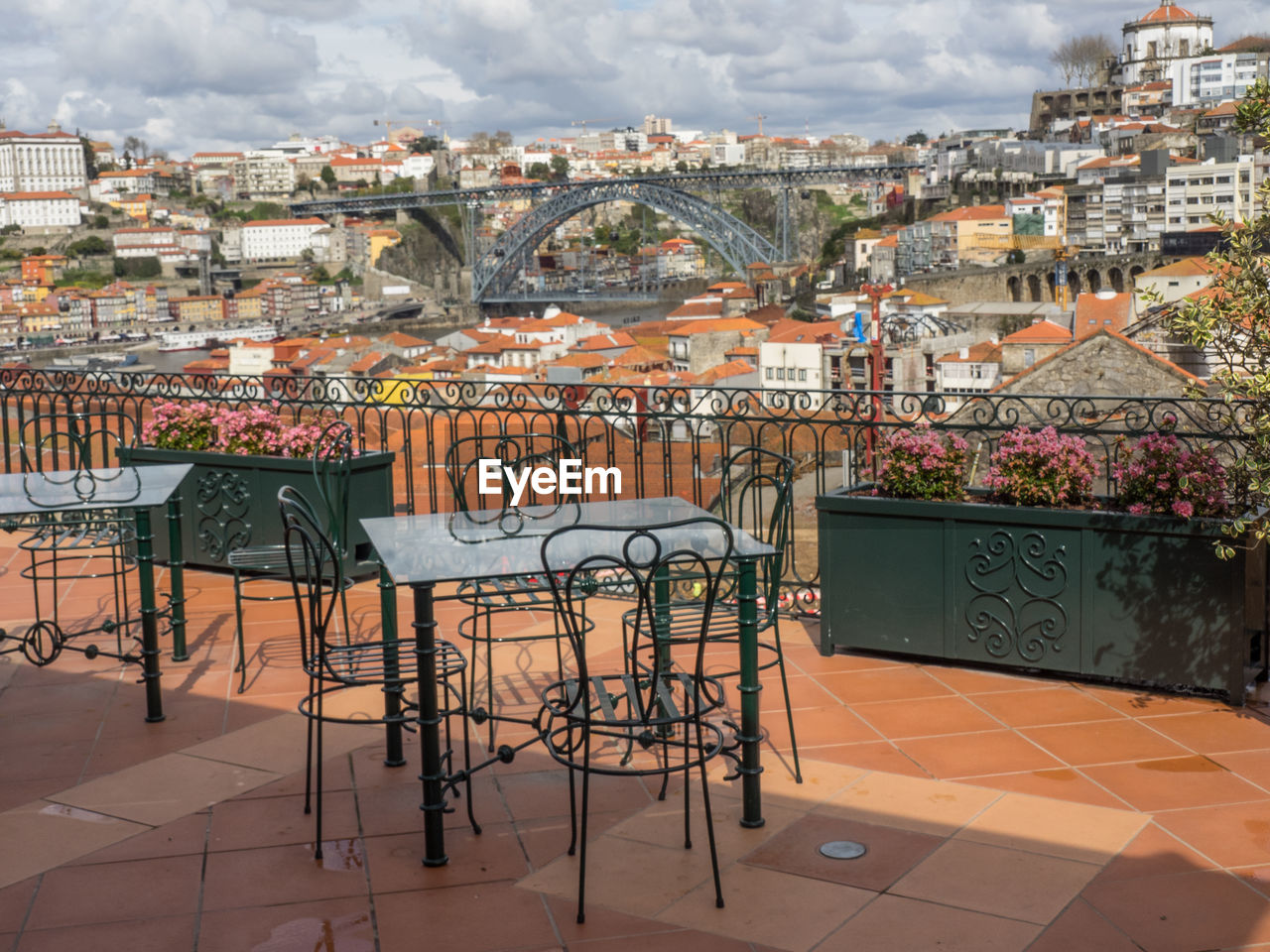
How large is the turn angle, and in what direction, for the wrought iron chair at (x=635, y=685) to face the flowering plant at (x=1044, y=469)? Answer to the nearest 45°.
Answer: approximately 45° to its right

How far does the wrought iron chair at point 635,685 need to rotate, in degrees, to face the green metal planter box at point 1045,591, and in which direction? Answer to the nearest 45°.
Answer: approximately 45° to its right

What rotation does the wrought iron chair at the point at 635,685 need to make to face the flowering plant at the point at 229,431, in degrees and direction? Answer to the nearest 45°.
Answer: approximately 45° to its left

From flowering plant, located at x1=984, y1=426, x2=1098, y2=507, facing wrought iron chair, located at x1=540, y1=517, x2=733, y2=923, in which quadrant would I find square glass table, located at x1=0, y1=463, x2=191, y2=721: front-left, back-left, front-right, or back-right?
front-right

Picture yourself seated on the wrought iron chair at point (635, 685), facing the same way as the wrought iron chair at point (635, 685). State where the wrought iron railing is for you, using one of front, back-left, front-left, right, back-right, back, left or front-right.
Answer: front

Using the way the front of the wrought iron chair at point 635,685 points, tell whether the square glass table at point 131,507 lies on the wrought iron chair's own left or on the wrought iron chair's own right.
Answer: on the wrought iron chair's own left

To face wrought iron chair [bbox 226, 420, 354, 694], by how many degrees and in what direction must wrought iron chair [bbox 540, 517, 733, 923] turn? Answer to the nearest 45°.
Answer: approximately 45° to its left

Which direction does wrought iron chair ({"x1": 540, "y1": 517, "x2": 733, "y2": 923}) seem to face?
away from the camera

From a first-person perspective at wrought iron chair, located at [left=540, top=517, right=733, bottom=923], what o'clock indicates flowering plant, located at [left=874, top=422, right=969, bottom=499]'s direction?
The flowering plant is roughly at 1 o'clock from the wrought iron chair.

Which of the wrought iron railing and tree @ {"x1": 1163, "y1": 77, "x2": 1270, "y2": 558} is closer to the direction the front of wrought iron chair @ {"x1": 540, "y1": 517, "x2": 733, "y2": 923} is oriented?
the wrought iron railing
